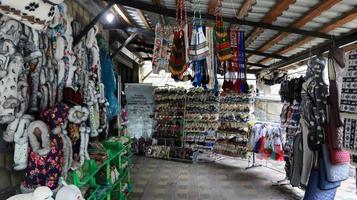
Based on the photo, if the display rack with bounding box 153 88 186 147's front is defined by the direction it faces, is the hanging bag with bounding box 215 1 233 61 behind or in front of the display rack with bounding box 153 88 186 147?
in front

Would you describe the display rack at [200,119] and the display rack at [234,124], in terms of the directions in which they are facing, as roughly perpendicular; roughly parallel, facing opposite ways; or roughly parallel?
roughly parallel

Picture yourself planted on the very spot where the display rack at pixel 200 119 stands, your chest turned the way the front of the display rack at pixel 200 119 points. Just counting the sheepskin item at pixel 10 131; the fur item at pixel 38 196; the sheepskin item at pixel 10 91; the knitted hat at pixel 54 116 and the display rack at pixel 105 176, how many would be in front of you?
5

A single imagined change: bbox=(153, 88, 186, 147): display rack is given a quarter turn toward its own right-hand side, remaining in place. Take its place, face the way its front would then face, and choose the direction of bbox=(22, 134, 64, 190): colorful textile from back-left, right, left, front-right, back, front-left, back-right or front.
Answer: left

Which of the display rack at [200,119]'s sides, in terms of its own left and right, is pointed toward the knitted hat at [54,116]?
front

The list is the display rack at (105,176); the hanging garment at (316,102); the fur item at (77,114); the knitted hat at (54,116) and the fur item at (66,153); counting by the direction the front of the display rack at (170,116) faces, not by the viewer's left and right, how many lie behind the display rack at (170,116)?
0

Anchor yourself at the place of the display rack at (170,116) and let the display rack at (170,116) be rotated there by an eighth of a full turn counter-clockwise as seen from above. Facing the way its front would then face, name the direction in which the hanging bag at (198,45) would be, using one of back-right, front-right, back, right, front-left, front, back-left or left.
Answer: front-right

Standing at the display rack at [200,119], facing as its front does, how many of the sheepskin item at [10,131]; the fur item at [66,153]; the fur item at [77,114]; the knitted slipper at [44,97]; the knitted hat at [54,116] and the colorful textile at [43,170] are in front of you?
6

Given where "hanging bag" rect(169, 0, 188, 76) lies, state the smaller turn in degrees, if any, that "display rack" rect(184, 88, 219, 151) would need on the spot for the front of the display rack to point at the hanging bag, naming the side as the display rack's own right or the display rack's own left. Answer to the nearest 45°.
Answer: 0° — it already faces it

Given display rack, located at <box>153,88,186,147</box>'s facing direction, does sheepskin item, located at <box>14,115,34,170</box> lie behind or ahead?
ahead

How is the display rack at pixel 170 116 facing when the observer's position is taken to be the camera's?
facing the viewer

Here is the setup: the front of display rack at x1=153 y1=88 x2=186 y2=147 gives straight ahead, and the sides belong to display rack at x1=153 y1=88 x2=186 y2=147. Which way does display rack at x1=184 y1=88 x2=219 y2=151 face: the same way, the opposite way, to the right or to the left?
the same way

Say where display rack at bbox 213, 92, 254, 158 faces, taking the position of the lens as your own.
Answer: facing the viewer

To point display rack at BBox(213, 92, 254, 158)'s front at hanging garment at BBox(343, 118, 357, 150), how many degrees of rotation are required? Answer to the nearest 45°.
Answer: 0° — it already faces it

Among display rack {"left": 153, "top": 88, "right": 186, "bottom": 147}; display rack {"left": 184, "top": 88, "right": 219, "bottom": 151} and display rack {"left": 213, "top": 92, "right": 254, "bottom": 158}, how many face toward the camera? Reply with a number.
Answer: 3

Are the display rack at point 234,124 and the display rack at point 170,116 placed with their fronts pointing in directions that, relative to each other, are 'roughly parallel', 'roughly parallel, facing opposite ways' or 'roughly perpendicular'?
roughly parallel

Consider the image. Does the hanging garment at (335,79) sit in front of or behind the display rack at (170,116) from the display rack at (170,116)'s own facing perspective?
in front

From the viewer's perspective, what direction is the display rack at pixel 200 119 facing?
toward the camera

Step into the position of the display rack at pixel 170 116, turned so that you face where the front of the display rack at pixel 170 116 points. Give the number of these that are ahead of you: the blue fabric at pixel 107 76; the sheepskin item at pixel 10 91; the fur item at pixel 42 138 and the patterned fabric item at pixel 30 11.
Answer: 4
